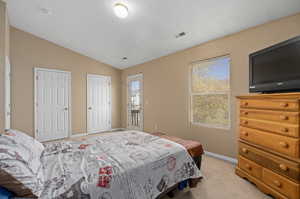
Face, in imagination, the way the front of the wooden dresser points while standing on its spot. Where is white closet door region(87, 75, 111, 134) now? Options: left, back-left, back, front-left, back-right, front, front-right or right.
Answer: front-right

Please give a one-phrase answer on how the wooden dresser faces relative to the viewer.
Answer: facing the viewer and to the left of the viewer

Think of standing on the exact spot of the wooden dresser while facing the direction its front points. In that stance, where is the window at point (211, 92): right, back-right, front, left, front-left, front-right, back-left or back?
right

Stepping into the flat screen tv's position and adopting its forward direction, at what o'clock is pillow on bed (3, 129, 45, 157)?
The pillow on bed is roughly at 12 o'clock from the flat screen tv.

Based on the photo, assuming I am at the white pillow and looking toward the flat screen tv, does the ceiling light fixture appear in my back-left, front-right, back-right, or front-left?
front-left

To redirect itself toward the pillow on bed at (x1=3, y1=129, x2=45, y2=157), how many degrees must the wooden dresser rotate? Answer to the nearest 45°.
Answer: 0° — it already faces it

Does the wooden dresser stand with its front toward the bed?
yes

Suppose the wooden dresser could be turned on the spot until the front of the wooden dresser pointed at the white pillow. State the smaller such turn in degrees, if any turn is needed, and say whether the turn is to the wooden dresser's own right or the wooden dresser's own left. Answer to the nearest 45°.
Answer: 0° — it already faces it

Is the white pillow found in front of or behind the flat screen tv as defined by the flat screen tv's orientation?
in front

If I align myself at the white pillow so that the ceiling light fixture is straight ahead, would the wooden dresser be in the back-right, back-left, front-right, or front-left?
front-right

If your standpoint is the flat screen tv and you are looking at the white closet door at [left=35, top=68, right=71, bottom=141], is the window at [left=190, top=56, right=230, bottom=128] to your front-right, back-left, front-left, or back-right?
front-right

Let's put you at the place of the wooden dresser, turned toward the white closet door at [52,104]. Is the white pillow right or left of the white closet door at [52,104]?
left

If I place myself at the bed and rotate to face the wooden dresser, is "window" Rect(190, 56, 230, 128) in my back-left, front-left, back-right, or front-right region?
front-left

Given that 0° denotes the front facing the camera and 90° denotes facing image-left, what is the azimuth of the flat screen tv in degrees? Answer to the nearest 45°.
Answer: approximately 45°
